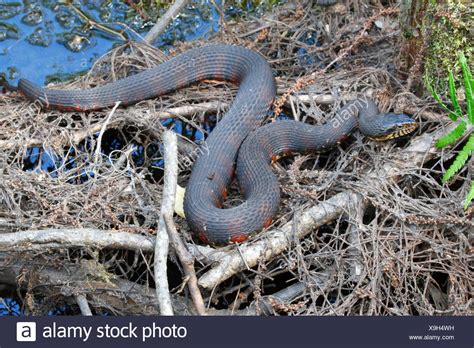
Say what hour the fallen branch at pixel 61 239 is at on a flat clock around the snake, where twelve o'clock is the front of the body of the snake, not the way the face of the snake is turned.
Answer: The fallen branch is roughly at 5 o'clock from the snake.

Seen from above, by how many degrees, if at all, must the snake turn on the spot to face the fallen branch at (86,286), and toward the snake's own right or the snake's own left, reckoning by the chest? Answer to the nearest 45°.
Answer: approximately 180°

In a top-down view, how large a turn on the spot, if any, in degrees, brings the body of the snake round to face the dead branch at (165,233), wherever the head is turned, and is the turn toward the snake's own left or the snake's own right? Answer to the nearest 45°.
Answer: approximately 135° to the snake's own right

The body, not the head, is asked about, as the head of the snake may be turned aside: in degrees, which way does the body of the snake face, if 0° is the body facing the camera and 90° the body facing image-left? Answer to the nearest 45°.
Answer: approximately 270°

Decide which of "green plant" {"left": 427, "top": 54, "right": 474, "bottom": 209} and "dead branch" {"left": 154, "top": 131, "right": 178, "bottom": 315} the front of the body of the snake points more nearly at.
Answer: the green plant

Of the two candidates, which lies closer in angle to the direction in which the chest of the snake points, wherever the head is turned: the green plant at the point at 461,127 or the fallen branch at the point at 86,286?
the green plant
